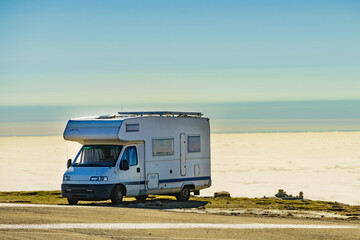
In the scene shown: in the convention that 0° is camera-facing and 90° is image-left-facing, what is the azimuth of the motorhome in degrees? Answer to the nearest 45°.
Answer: approximately 45°
